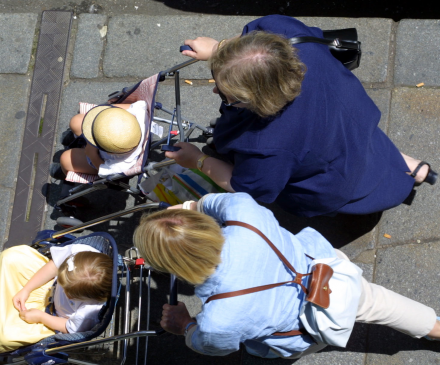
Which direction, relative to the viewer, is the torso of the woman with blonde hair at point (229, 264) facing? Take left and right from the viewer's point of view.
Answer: facing to the left of the viewer

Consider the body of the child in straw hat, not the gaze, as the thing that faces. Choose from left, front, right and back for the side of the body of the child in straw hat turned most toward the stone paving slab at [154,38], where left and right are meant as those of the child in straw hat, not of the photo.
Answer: right

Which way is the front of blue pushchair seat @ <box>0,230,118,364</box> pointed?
to the viewer's left

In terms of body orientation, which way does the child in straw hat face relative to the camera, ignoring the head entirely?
to the viewer's left

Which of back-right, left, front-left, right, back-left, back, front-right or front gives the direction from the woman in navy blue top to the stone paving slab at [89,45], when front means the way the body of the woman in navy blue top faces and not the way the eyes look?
front-right

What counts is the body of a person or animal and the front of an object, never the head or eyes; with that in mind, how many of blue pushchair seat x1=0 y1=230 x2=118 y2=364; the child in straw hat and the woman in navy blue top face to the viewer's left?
3

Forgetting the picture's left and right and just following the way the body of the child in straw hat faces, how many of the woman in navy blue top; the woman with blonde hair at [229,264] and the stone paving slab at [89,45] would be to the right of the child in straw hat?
1

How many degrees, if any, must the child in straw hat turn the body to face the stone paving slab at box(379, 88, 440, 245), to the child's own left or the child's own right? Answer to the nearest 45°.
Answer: approximately 180°

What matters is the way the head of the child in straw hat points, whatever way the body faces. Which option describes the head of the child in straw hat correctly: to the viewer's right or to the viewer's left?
to the viewer's left

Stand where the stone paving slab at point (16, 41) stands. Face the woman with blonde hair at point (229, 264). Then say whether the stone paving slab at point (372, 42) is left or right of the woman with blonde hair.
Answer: left

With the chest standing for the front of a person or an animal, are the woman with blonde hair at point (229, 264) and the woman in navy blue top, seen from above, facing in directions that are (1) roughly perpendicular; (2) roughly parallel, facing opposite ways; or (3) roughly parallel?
roughly parallel

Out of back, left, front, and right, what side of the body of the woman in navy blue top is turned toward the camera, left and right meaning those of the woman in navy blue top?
left

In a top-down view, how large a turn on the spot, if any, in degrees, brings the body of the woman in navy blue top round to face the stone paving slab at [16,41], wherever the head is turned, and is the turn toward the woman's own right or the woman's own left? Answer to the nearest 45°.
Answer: approximately 45° to the woman's own right

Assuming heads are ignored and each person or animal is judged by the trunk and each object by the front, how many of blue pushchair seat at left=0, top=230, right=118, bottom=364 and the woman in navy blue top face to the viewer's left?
2
